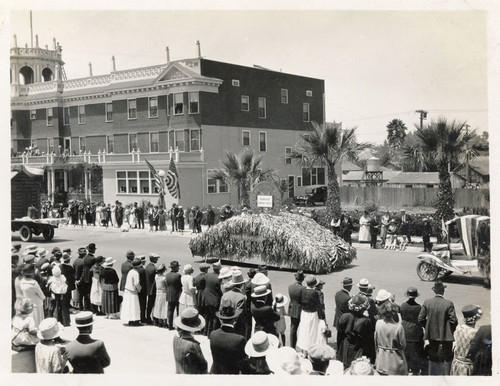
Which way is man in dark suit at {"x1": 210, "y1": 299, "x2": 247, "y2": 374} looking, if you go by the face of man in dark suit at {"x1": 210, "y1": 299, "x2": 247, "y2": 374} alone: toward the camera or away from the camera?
away from the camera

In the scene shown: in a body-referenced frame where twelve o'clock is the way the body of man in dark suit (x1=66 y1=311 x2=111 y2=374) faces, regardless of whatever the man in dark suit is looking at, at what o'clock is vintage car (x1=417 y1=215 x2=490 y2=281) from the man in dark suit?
The vintage car is roughly at 2 o'clock from the man in dark suit.

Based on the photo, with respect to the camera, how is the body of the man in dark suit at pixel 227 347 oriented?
away from the camera

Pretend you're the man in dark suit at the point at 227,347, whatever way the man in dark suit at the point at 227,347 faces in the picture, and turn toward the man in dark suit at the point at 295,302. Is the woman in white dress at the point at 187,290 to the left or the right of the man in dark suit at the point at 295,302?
left

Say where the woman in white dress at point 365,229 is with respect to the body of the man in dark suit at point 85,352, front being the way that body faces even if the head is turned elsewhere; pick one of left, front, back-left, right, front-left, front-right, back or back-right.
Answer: front-right

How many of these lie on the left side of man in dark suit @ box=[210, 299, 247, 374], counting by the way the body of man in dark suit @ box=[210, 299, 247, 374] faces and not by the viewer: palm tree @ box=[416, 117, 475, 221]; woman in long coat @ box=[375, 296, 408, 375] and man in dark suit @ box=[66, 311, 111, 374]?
1

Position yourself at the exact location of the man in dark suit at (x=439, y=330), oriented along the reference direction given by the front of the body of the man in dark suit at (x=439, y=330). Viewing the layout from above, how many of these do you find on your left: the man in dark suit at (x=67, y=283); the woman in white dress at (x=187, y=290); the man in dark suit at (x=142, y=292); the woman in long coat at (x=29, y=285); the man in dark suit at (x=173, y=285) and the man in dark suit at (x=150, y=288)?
6

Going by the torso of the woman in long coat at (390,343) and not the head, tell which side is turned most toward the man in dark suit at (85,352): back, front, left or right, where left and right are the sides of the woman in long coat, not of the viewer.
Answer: left

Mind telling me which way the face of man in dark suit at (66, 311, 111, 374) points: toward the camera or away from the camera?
away from the camera

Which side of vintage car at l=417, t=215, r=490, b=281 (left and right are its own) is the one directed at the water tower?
right

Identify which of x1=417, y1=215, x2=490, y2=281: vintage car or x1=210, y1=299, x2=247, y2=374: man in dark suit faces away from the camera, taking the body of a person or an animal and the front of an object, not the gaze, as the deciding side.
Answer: the man in dark suit

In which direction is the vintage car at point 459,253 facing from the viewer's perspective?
to the viewer's left

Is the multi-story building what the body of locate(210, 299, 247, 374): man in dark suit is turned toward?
yes

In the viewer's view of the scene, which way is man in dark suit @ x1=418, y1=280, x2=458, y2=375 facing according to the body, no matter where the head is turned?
away from the camera

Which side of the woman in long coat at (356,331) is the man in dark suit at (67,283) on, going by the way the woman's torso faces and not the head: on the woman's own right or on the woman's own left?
on the woman's own left

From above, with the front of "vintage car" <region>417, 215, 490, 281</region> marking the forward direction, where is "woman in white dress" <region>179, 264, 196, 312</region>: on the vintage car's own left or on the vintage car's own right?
on the vintage car's own left

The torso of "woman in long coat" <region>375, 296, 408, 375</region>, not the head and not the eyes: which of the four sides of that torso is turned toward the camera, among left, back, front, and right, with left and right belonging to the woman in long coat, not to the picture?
back

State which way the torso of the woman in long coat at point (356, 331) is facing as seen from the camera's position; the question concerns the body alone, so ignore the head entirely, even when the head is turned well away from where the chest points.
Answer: away from the camera

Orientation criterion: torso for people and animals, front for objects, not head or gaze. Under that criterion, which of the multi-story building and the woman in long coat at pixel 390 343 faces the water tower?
the woman in long coat

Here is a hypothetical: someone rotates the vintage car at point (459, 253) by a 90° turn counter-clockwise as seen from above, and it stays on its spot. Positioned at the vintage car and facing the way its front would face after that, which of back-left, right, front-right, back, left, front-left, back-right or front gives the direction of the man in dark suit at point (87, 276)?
front-right

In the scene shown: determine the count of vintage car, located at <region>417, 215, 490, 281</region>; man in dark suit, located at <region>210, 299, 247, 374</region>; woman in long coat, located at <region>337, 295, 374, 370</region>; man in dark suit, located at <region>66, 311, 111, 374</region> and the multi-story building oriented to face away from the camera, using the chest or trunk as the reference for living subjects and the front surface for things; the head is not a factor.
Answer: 3
